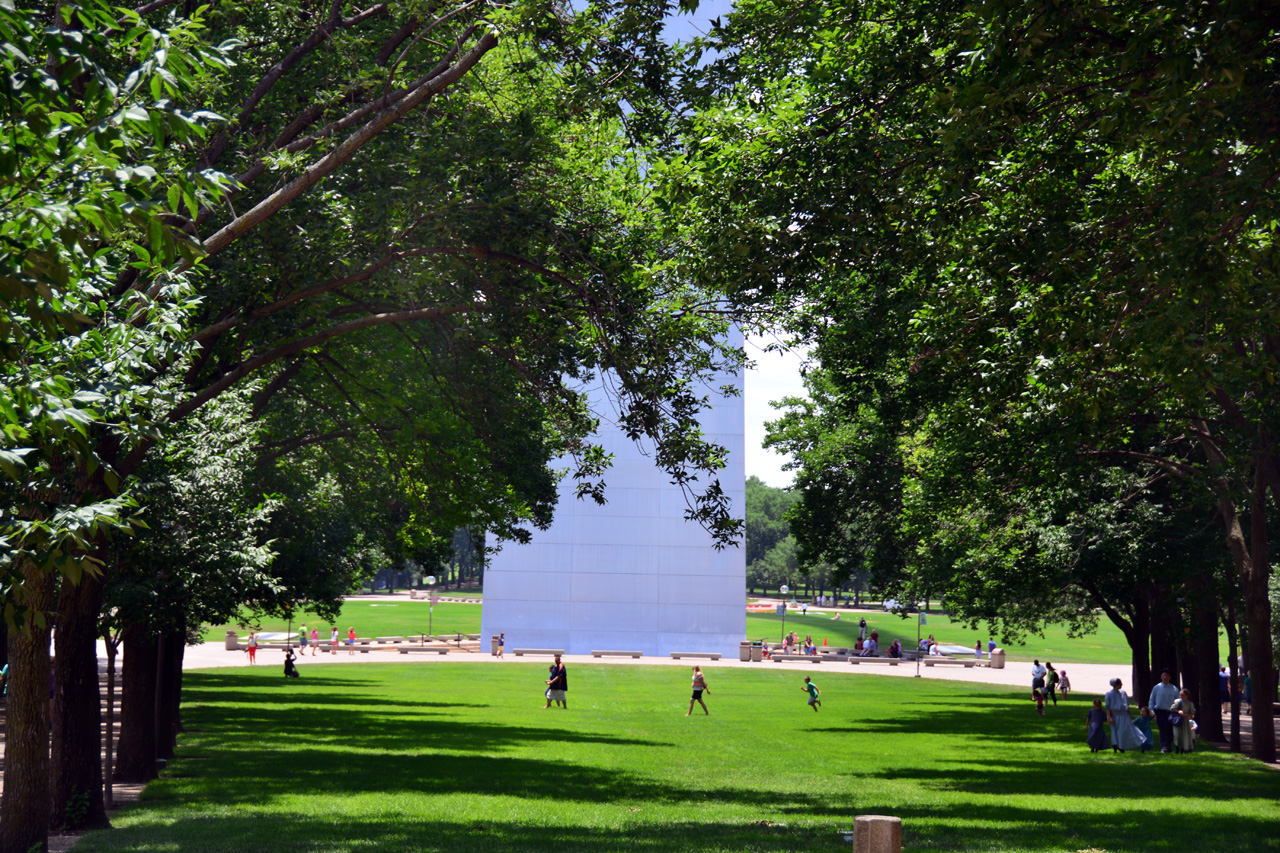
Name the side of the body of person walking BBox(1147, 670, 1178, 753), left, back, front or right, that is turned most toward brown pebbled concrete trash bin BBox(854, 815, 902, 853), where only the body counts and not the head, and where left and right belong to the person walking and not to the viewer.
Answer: front

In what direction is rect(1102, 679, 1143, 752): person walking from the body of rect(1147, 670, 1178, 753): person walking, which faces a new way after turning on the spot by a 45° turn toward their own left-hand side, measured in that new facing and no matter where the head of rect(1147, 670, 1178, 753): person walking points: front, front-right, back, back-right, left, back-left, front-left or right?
right

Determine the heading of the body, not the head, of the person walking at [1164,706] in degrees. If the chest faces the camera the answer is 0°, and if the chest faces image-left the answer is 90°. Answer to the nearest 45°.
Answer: approximately 0°
